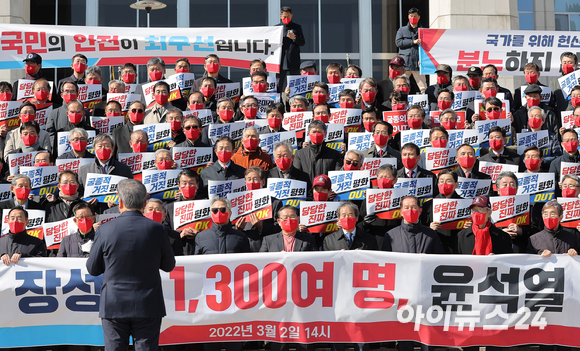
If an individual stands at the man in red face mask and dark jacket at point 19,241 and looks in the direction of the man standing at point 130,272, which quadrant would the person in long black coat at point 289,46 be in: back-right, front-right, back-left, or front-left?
back-left

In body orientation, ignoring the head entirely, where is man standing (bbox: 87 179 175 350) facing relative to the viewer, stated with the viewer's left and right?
facing away from the viewer

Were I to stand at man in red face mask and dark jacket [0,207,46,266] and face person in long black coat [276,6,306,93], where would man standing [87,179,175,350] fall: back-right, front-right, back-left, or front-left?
back-right
